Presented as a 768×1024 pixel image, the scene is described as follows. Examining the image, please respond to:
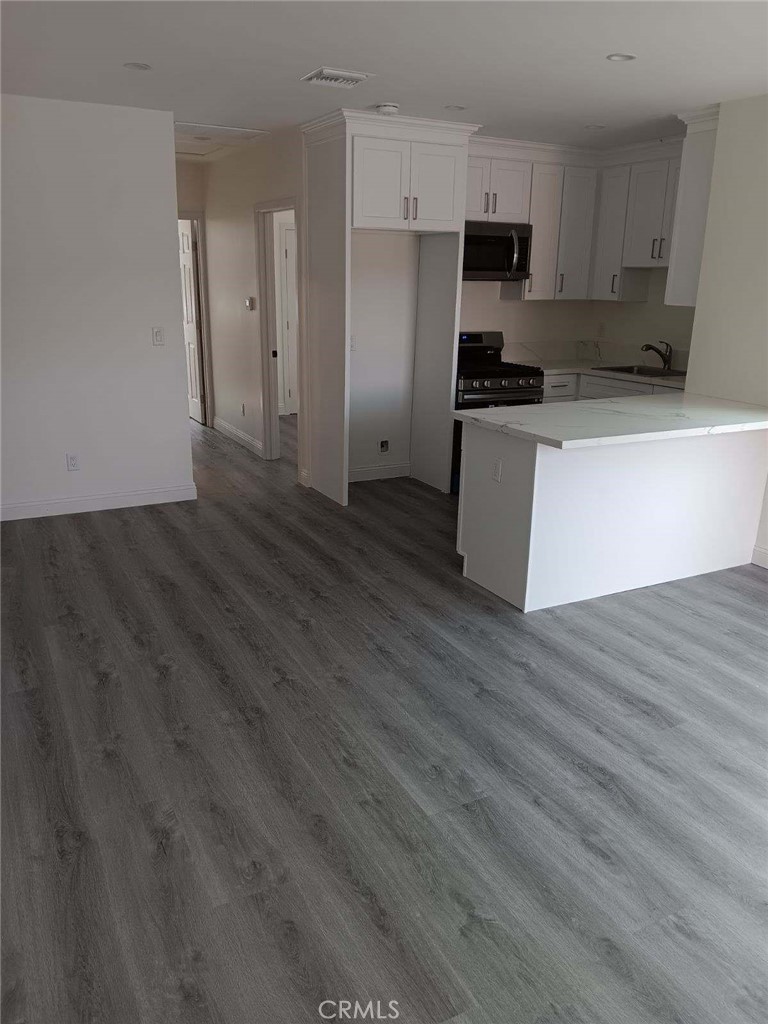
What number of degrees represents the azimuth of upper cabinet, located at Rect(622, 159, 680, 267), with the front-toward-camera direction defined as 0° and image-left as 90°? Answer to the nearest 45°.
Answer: approximately 45°

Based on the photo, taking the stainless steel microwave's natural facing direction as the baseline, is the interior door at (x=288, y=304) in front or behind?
behind

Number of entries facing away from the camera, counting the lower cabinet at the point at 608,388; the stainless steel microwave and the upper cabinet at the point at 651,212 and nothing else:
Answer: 0

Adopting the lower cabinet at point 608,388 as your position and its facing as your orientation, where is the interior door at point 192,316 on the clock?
The interior door is roughly at 2 o'clock from the lower cabinet.

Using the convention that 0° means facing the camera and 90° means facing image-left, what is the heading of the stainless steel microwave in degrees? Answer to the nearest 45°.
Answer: approximately 315°

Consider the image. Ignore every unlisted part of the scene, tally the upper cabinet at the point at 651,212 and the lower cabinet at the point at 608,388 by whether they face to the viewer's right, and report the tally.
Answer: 0

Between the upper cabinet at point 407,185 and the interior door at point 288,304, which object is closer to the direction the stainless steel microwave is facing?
the upper cabinet

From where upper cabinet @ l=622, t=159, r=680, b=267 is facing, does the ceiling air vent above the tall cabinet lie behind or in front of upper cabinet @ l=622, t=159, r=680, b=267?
in front

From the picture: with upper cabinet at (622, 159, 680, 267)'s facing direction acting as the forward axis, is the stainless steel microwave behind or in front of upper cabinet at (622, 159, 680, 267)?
in front

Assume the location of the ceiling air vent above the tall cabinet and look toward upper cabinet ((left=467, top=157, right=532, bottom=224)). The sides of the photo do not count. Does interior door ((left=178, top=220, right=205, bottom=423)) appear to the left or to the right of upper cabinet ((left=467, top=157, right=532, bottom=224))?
left

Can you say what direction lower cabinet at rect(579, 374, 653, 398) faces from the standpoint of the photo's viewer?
facing the viewer and to the left of the viewer

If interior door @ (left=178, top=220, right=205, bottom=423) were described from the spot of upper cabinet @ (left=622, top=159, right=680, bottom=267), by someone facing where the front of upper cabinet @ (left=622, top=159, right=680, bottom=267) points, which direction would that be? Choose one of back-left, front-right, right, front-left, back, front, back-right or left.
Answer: front-right
